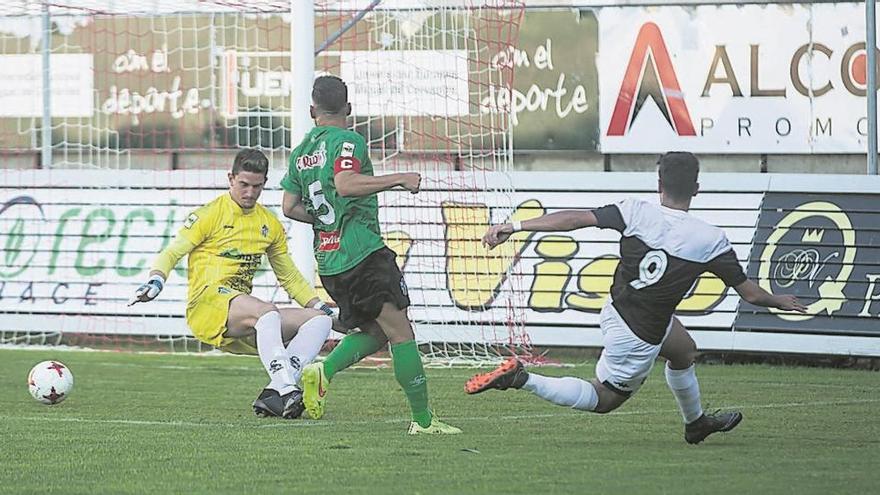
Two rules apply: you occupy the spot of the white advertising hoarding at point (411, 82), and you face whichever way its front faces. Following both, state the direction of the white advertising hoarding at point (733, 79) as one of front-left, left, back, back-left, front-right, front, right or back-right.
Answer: back-left

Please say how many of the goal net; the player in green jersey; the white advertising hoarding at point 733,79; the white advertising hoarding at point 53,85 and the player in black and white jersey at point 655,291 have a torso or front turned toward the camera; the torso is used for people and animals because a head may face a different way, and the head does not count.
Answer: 3

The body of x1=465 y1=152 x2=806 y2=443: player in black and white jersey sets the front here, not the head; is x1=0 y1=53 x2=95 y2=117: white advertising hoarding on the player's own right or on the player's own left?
on the player's own left

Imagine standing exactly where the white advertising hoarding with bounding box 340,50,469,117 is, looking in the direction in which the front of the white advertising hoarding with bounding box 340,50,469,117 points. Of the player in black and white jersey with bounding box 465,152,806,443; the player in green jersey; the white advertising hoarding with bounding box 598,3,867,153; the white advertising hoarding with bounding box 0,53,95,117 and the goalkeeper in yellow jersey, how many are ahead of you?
3

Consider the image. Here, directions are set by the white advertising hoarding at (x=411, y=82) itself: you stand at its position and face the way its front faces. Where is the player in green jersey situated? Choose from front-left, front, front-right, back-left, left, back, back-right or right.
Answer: front

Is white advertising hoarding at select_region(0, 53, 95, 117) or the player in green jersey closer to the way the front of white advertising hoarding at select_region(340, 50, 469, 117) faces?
the player in green jersey

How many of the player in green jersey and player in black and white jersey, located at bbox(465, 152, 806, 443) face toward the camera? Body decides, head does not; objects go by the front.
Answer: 0

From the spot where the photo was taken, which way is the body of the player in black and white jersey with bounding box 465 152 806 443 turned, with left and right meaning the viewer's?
facing away from the viewer and to the right of the viewer

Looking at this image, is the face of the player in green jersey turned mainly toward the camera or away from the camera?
away from the camera

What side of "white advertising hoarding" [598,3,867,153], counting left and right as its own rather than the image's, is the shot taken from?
front

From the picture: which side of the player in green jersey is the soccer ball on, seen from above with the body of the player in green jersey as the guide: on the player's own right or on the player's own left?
on the player's own left

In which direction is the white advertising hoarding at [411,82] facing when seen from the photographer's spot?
facing the viewer

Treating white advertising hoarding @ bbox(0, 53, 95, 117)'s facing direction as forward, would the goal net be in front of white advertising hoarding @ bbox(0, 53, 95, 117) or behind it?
in front

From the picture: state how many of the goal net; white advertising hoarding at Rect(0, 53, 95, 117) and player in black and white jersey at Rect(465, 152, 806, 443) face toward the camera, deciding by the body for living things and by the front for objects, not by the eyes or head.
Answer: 2

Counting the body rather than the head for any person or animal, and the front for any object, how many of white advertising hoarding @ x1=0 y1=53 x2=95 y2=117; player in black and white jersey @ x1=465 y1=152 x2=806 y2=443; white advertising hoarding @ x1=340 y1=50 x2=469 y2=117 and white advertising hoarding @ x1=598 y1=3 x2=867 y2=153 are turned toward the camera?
3
